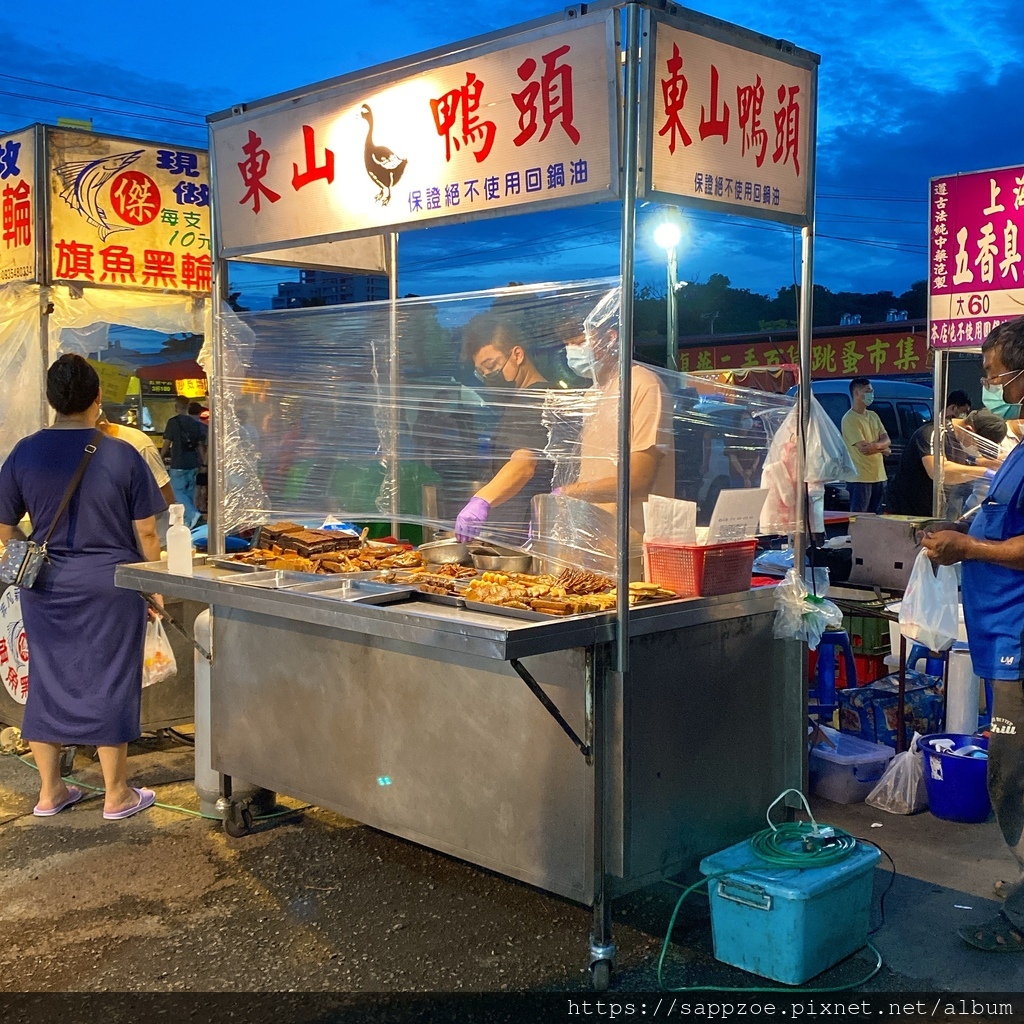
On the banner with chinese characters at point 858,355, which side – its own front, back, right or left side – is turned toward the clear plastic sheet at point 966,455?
front

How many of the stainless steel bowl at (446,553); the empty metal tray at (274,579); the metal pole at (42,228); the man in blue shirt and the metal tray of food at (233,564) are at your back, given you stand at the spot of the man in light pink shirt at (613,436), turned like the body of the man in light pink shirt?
1

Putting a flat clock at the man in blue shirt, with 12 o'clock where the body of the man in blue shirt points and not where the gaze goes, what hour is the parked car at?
The parked car is roughly at 3 o'clock from the man in blue shirt.

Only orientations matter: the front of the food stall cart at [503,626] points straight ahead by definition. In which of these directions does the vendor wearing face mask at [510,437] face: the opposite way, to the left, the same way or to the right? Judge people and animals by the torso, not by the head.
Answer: the same way

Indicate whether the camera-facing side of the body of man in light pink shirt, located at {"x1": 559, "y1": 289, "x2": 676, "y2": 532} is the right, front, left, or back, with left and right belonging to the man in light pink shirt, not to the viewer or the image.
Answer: left

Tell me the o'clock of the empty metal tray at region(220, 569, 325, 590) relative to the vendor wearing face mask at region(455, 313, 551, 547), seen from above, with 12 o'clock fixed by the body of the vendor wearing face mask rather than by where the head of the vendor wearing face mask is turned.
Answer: The empty metal tray is roughly at 2 o'clock from the vendor wearing face mask.

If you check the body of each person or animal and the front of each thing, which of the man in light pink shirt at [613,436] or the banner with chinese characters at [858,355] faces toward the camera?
the banner with chinese characters

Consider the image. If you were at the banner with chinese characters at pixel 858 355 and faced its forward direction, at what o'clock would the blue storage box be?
The blue storage box is roughly at 12 o'clock from the banner with chinese characters.

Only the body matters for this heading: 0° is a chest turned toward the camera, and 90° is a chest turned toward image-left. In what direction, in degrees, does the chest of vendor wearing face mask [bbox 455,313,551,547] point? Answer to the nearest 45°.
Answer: approximately 45°

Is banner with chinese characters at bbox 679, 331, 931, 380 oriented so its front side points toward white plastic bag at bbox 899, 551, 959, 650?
yes

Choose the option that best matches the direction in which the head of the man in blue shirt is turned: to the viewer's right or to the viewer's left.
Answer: to the viewer's left

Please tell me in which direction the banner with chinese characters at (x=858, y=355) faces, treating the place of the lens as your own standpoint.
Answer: facing the viewer

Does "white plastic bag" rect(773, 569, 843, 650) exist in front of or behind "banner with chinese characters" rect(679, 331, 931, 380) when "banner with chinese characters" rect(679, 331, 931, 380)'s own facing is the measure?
in front

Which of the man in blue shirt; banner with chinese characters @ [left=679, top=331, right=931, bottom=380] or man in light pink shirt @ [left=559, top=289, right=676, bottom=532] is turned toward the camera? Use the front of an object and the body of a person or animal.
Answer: the banner with chinese characters

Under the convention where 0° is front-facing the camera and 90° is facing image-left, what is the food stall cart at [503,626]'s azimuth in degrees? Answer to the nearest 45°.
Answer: approximately 45°

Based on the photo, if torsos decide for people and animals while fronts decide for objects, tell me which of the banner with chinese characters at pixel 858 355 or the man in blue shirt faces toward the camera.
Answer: the banner with chinese characters

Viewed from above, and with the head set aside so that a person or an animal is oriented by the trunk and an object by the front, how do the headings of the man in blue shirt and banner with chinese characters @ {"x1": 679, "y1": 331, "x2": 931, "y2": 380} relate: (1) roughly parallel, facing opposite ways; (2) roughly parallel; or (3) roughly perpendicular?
roughly perpendicular
